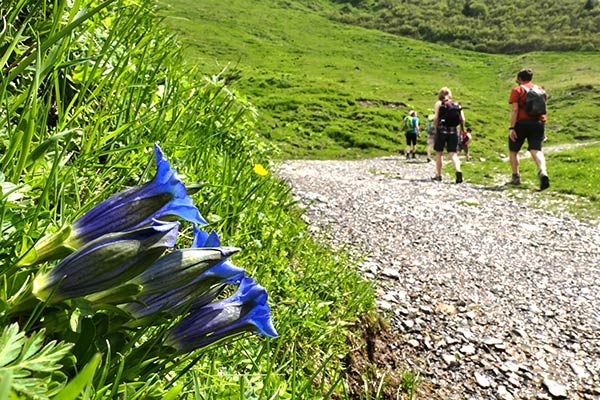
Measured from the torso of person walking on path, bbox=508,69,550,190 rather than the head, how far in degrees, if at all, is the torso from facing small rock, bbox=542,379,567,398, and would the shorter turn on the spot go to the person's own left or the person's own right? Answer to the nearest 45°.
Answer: approximately 135° to the person's own left

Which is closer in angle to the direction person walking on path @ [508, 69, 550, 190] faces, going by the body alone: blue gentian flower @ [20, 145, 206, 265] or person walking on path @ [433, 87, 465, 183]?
the person walking on path

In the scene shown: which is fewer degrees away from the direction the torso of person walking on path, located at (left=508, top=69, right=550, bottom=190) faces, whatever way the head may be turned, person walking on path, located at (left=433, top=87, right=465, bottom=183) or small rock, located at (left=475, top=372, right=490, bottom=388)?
the person walking on path

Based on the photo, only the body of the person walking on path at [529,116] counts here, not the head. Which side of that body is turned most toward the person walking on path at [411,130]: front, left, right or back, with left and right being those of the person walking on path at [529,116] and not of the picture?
front

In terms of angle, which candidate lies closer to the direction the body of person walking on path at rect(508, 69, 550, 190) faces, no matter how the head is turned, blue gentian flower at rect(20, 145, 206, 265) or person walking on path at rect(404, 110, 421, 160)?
the person walking on path

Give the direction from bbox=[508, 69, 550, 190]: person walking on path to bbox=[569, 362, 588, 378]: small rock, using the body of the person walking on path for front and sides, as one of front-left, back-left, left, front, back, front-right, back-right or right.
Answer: back-left

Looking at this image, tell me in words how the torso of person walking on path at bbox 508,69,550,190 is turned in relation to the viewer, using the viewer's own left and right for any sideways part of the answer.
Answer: facing away from the viewer and to the left of the viewer

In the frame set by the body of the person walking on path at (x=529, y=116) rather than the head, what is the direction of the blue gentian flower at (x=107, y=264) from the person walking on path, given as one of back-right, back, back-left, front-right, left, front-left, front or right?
back-left

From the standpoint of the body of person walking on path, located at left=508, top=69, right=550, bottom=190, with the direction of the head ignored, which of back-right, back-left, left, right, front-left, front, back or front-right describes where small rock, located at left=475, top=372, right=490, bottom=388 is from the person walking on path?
back-left

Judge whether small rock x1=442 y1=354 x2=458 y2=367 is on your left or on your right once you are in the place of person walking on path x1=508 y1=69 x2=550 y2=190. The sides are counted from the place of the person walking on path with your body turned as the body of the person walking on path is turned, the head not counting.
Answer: on your left

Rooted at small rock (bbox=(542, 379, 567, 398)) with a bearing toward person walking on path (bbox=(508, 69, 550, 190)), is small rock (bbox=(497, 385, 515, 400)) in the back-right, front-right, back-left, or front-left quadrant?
back-left
